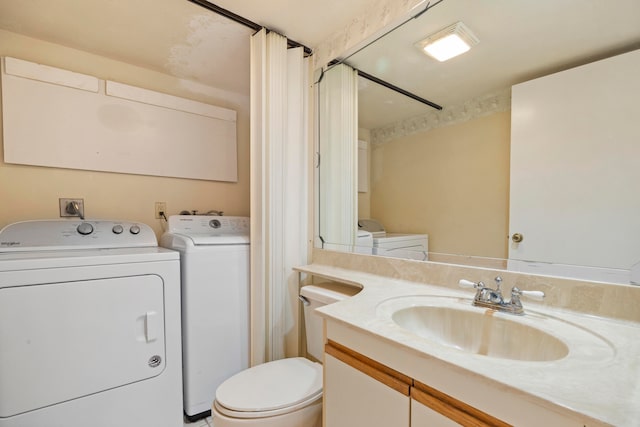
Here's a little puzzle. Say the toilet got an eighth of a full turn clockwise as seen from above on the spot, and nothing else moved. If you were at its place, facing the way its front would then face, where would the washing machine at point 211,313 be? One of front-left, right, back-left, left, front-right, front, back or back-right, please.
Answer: front-right

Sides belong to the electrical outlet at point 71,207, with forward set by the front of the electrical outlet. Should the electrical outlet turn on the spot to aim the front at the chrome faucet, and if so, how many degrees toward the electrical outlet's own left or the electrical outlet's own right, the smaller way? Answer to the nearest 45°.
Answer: approximately 45° to the electrical outlet's own left

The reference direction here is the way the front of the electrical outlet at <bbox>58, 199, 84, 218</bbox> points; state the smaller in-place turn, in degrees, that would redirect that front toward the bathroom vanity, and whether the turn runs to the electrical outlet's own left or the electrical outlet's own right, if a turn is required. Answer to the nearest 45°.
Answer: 0° — it already faces it

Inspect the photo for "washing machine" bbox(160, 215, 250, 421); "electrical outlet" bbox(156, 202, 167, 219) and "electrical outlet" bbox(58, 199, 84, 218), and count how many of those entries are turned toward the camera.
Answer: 3

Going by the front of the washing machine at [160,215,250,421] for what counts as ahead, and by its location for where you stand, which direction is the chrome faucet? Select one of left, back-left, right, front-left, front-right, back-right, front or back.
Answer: front-left

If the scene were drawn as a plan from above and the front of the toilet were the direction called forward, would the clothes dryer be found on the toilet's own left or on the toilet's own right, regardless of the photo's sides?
on the toilet's own right

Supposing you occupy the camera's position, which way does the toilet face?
facing the viewer and to the left of the viewer

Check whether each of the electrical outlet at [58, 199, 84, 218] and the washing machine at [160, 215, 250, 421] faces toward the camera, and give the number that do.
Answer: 2

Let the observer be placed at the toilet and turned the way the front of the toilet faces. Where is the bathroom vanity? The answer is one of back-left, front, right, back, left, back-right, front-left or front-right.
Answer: left

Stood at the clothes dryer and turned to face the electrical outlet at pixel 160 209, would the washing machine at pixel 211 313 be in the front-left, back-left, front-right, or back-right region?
front-right

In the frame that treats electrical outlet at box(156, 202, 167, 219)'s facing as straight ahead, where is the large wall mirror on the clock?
The large wall mirror is roughly at 11 o'clock from the electrical outlet.

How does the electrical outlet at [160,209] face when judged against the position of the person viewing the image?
facing the viewer

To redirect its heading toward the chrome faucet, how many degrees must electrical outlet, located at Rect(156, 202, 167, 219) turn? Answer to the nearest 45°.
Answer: approximately 45° to its left

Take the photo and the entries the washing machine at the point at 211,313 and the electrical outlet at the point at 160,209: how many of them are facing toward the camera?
2

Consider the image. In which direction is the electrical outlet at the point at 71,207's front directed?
toward the camera
